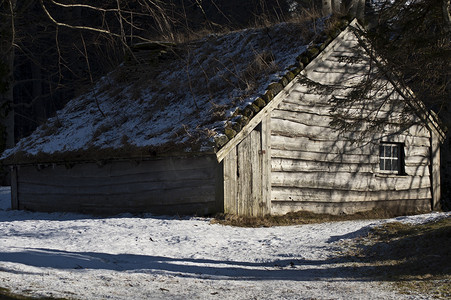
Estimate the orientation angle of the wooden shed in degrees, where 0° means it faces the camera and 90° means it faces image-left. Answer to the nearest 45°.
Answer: approximately 315°
